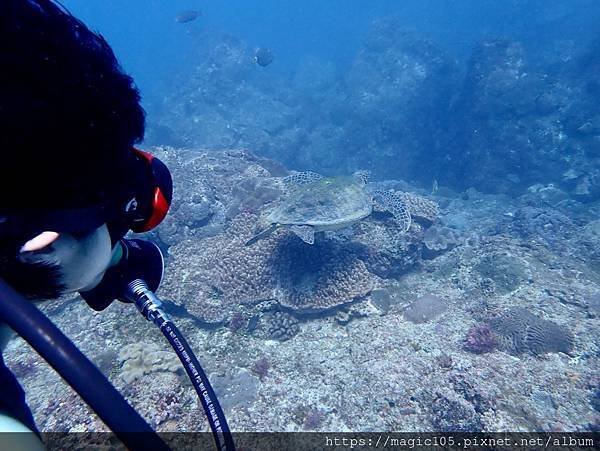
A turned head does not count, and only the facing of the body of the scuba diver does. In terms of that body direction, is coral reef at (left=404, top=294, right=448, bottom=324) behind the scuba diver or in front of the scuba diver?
in front

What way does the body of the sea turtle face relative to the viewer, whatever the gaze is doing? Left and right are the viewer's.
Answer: facing away from the viewer and to the right of the viewer

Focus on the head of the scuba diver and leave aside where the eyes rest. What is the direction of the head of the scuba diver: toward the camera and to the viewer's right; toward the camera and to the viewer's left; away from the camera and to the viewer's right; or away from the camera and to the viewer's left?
away from the camera and to the viewer's right

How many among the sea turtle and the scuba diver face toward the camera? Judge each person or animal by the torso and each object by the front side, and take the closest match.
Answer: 0

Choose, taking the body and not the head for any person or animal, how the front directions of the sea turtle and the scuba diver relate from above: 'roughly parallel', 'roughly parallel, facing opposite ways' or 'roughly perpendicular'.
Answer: roughly parallel

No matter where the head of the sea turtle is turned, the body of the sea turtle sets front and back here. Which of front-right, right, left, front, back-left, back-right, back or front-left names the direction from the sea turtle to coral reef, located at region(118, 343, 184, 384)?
back

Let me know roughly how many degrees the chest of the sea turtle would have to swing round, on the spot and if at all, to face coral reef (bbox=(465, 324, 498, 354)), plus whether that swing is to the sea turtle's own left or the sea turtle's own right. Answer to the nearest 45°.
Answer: approximately 45° to the sea turtle's own right
